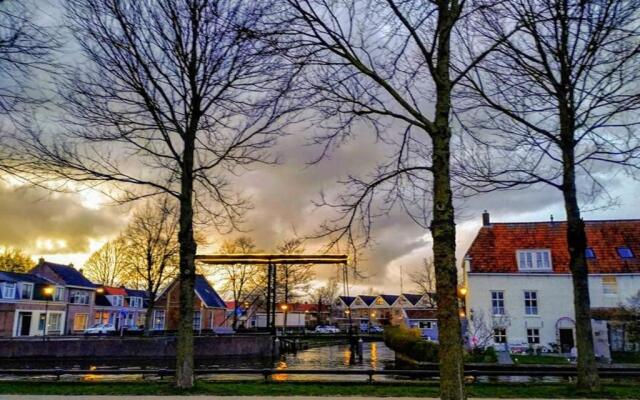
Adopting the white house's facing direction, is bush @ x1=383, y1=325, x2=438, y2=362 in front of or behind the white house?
in front

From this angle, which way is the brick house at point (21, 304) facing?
toward the camera

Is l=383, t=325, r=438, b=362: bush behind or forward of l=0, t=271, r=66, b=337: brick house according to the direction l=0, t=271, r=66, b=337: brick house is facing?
forward

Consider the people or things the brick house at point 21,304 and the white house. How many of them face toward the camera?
2

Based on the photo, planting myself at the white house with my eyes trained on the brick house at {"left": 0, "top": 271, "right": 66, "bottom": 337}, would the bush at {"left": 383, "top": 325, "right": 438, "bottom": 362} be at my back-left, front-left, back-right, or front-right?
front-left

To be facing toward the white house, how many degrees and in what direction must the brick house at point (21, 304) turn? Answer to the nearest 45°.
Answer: approximately 45° to its left

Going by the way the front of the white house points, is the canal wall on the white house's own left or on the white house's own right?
on the white house's own right

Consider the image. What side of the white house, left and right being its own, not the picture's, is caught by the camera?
front

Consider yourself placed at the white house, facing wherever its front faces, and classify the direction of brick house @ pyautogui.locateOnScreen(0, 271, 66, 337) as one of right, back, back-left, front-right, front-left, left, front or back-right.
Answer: right
